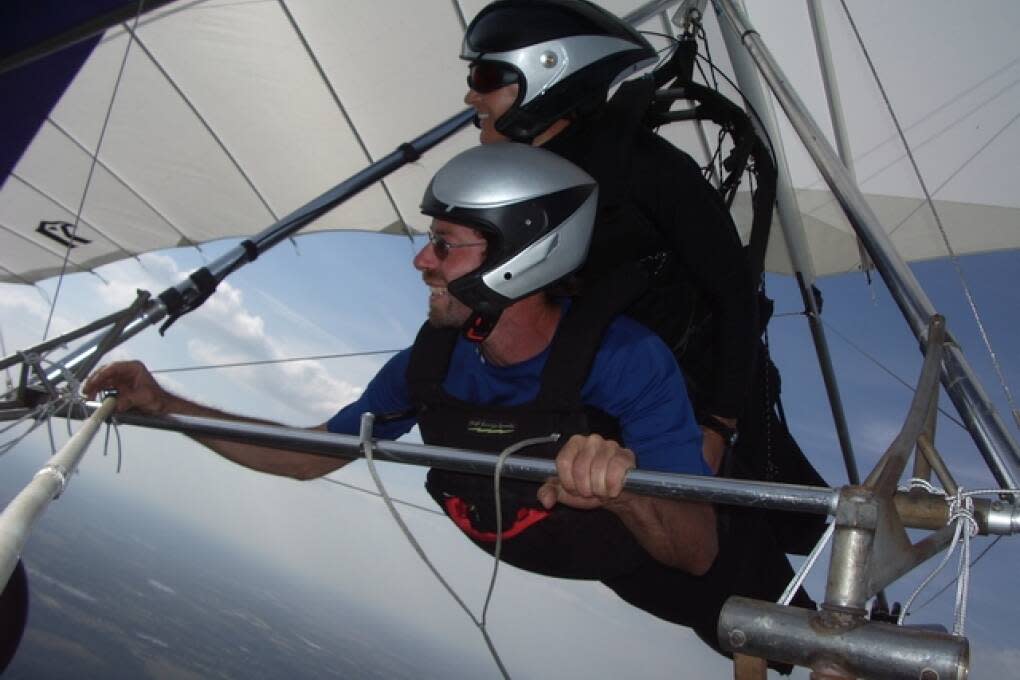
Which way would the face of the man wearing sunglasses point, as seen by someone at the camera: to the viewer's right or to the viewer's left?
to the viewer's left

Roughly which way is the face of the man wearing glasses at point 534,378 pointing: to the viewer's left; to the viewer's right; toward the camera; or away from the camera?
to the viewer's left

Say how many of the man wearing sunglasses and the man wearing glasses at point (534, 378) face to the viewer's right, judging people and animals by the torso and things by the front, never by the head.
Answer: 0

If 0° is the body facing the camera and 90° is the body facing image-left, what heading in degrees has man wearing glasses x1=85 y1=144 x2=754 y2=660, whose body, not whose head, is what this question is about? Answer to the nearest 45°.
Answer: approximately 45°

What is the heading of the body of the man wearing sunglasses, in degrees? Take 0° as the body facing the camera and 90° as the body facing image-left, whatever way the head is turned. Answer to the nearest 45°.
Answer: approximately 90°
